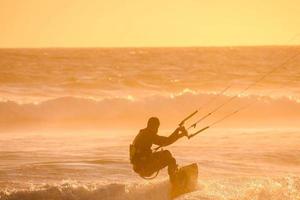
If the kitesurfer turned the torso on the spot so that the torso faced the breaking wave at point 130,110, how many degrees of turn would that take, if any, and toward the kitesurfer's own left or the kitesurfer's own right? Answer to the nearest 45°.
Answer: approximately 90° to the kitesurfer's own left

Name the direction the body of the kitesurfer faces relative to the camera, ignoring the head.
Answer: to the viewer's right
